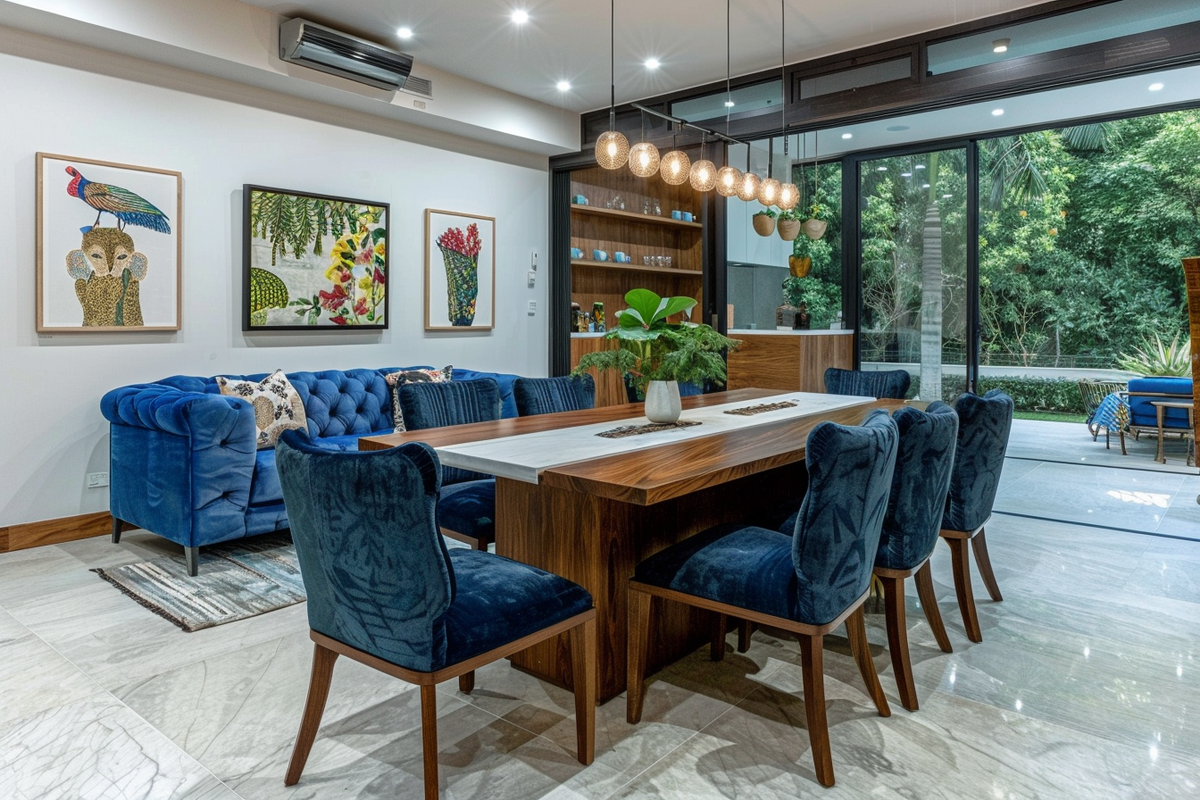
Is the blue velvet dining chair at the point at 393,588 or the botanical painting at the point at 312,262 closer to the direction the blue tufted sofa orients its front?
the blue velvet dining chair

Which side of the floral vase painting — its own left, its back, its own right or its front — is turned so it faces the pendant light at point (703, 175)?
front

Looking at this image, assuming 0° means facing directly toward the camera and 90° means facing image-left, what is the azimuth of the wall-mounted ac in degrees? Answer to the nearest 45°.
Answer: approximately 315°

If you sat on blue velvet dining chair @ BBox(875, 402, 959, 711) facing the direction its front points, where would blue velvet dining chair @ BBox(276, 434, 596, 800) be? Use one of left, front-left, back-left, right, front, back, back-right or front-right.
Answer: left

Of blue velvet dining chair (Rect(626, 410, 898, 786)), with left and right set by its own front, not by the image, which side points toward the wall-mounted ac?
front

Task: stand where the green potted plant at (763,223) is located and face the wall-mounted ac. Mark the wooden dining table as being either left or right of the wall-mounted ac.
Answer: left

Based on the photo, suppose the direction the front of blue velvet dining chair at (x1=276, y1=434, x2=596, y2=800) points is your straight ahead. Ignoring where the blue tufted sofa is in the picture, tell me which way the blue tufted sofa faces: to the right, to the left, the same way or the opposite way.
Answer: to the right

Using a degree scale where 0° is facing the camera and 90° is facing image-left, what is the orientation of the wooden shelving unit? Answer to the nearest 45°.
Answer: approximately 315°

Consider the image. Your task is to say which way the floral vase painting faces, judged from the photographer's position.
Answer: facing the viewer and to the right of the viewer

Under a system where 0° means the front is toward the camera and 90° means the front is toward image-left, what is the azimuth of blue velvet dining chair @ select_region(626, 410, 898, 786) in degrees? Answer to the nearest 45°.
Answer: approximately 135°

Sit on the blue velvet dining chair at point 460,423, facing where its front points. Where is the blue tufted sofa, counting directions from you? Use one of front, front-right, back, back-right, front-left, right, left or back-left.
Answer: back
